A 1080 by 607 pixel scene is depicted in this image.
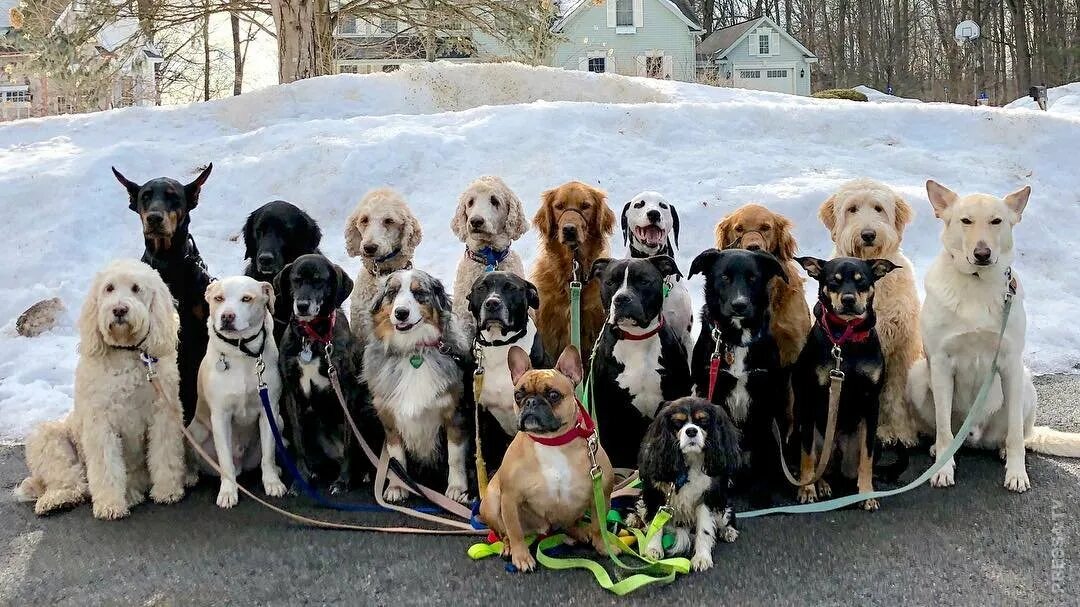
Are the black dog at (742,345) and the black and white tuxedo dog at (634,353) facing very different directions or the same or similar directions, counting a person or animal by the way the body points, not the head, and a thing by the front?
same or similar directions

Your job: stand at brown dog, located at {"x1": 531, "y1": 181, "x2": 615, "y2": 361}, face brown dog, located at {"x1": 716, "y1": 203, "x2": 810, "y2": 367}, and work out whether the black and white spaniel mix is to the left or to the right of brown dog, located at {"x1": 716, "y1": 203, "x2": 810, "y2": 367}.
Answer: right

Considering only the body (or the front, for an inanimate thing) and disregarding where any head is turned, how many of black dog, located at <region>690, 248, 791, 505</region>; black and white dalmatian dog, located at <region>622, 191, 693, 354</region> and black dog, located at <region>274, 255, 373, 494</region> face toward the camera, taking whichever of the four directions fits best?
3

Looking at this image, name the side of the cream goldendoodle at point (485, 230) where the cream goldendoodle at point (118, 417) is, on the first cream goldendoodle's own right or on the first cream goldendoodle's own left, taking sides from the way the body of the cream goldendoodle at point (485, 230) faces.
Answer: on the first cream goldendoodle's own right

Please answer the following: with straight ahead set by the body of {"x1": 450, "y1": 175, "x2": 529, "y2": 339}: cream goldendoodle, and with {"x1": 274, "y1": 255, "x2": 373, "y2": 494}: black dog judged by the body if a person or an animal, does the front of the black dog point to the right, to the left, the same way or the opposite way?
the same way

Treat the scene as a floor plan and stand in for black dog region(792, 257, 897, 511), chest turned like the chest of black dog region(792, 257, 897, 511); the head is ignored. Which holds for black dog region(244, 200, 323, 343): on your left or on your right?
on your right

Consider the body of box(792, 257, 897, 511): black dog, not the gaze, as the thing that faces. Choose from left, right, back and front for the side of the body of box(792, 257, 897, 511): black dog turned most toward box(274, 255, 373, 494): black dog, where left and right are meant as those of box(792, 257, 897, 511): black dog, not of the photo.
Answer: right

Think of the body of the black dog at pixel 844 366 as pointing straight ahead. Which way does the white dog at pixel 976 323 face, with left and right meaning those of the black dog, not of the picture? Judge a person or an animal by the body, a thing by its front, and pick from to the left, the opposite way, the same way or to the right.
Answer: the same way

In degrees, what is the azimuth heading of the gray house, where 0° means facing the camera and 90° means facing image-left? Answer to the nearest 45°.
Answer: approximately 0°

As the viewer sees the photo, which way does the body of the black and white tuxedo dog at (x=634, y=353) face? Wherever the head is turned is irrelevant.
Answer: toward the camera

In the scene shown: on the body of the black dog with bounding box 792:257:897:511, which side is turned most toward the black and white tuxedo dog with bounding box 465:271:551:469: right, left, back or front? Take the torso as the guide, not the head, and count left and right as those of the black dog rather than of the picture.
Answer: right

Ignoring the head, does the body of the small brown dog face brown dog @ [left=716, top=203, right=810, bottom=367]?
no

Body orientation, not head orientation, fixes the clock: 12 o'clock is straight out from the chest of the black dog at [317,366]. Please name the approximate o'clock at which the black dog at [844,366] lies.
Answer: the black dog at [844,366] is roughly at 10 o'clock from the black dog at [317,366].

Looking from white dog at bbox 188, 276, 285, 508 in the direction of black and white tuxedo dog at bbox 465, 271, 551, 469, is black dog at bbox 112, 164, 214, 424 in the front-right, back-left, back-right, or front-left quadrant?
back-left

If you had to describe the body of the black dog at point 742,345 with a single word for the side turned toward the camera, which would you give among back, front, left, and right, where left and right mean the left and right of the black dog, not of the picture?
front

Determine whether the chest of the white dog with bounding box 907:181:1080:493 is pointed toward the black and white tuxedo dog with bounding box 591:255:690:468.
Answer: no

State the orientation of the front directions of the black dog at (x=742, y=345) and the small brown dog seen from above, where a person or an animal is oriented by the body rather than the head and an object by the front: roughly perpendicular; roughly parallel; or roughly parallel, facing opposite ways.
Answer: roughly parallel

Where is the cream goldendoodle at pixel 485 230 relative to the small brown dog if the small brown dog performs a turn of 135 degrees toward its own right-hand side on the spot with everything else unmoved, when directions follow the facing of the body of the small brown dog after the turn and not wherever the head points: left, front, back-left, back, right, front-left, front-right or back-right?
front-right

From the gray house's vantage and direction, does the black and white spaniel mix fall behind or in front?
in front

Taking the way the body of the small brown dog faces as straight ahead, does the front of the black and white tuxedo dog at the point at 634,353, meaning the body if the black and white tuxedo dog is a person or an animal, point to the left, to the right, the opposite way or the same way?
the same way

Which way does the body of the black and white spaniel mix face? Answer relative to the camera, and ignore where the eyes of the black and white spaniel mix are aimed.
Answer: toward the camera

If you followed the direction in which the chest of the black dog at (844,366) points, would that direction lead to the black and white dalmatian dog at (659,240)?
no
